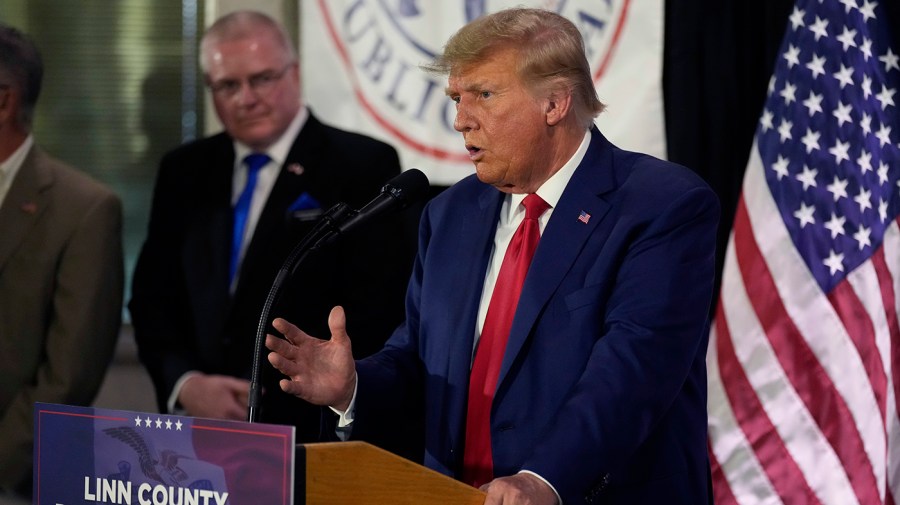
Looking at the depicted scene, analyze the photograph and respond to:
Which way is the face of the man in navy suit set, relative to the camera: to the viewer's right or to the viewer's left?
to the viewer's left

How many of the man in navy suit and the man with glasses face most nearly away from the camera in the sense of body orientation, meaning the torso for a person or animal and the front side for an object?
0

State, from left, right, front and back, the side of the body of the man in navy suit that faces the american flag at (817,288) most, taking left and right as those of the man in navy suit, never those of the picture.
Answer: back

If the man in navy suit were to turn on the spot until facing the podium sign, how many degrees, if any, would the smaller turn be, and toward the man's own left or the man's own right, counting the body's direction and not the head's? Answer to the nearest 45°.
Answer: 0° — they already face it

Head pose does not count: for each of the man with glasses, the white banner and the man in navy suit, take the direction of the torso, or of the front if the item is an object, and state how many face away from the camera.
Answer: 0

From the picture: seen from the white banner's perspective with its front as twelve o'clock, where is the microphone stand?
The microphone stand is roughly at 12 o'clock from the white banner.

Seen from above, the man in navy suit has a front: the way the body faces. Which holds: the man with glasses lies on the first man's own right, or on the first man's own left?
on the first man's own right

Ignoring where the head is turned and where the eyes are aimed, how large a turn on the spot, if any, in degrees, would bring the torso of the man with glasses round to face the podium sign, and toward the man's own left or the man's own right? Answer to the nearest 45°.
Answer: approximately 45° to the man's own left

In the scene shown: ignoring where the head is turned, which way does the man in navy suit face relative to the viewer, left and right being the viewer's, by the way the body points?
facing the viewer and to the left of the viewer

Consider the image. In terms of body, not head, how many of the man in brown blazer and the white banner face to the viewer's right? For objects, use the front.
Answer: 0

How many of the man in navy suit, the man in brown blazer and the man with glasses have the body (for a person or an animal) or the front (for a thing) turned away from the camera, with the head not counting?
0

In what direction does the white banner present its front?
toward the camera

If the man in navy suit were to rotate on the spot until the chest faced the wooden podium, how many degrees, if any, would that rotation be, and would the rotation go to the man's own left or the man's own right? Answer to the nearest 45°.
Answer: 0° — they already face it

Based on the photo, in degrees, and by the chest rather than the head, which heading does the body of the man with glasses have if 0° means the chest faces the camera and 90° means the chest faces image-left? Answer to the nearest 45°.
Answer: approximately 45°
